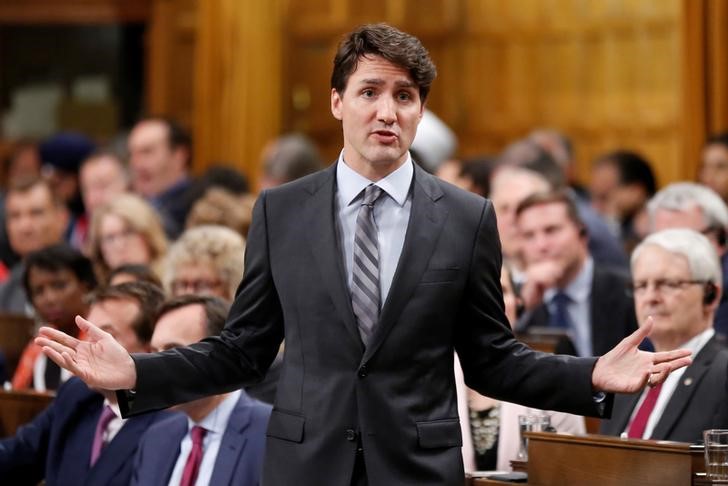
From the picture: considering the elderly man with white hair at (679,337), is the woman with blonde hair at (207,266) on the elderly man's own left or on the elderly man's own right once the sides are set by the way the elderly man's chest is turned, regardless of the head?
on the elderly man's own right

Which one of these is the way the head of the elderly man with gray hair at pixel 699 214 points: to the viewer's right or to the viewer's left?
to the viewer's left

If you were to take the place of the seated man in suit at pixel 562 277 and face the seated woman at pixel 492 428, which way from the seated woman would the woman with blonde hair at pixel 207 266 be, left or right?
right

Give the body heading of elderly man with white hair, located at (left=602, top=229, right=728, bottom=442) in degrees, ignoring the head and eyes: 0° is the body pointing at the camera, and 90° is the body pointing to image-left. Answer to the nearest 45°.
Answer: approximately 45°

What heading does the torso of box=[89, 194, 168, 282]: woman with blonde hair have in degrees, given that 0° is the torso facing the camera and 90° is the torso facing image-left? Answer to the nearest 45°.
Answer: approximately 45°

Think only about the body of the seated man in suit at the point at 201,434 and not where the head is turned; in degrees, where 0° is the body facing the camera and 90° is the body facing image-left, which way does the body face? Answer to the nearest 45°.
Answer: approximately 45°

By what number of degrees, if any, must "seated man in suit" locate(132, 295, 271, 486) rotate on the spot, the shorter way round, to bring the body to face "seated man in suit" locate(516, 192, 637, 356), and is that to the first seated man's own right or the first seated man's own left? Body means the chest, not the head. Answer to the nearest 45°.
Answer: approximately 180°

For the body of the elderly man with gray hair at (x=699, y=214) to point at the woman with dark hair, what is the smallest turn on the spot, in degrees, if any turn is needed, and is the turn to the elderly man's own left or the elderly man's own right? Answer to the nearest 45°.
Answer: approximately 45° to the elderly man's own right

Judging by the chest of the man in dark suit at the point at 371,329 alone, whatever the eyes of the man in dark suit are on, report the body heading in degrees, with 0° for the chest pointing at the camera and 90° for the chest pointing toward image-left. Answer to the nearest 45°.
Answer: approximately 0°
